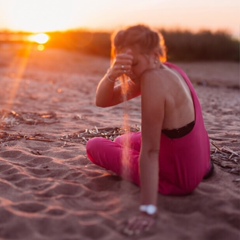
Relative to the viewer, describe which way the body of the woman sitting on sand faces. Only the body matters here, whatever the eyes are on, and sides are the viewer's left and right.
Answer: facing away from the viewer and to the left of the viewer

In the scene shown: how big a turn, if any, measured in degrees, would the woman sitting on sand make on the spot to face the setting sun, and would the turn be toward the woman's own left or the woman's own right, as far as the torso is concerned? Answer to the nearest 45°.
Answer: approximately 45° to the woman's own right
